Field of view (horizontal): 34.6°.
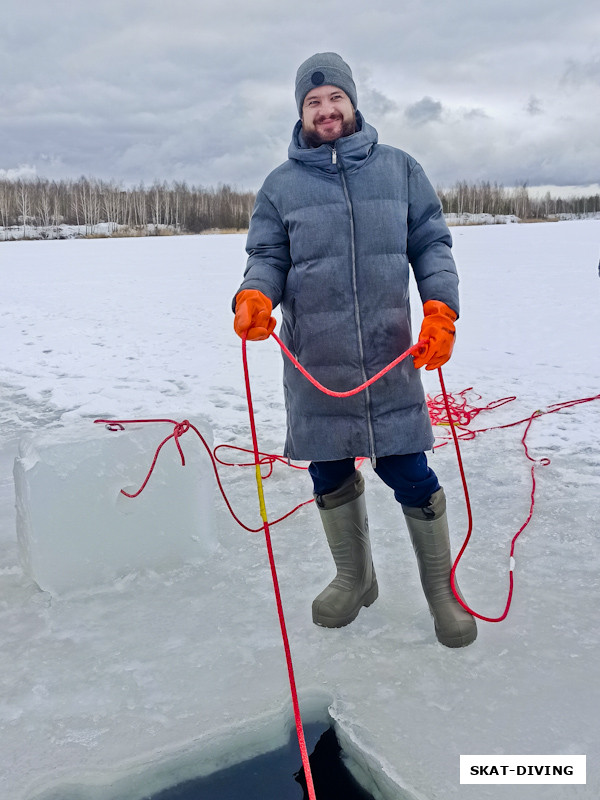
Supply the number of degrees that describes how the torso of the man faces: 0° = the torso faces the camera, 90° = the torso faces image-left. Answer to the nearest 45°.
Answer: approximately 0°
